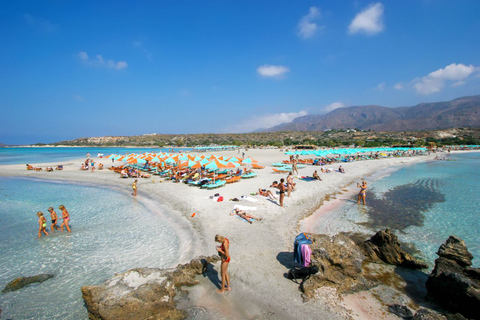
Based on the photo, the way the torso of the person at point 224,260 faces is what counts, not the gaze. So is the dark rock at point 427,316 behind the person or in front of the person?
behind

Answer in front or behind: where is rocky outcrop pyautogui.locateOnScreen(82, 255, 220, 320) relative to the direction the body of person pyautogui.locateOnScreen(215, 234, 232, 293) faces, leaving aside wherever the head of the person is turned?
in front

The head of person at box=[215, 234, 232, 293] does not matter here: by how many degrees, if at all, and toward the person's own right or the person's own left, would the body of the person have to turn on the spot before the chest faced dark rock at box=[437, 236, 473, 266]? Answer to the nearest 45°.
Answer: approximately 180°

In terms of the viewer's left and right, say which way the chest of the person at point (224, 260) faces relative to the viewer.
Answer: facing to the left of the viewer

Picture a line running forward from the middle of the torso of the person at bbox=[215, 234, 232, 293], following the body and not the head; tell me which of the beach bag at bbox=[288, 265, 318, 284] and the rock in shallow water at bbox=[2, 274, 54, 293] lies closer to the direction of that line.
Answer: the rock in shallow water

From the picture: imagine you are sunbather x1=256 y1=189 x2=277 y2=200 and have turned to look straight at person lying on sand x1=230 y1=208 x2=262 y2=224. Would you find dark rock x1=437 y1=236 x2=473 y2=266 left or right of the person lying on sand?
left

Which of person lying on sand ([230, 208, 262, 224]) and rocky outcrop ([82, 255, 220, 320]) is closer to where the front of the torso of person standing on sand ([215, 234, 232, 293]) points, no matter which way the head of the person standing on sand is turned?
the rocky outcrop

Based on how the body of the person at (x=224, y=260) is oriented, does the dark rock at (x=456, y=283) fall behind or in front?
behind
